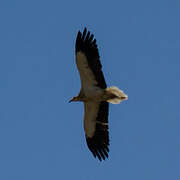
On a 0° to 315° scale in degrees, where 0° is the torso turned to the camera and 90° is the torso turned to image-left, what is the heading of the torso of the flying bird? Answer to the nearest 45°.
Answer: approximately 90°
